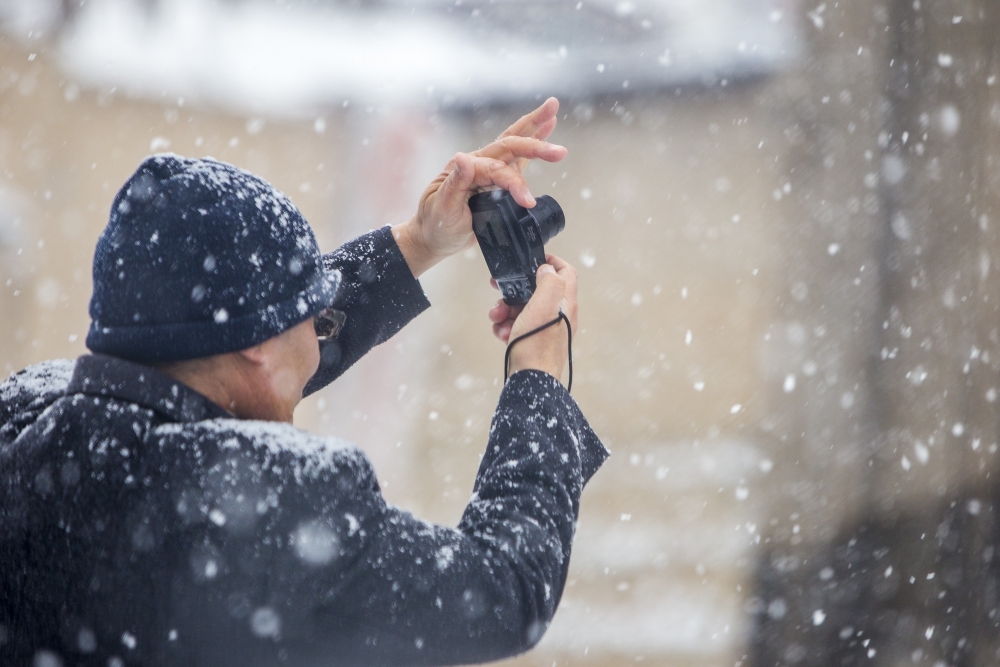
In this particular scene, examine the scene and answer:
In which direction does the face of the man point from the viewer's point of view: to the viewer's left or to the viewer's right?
to the viewer's right

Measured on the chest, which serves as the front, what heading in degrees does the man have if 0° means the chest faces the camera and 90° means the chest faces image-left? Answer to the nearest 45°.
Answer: approximately 225°
